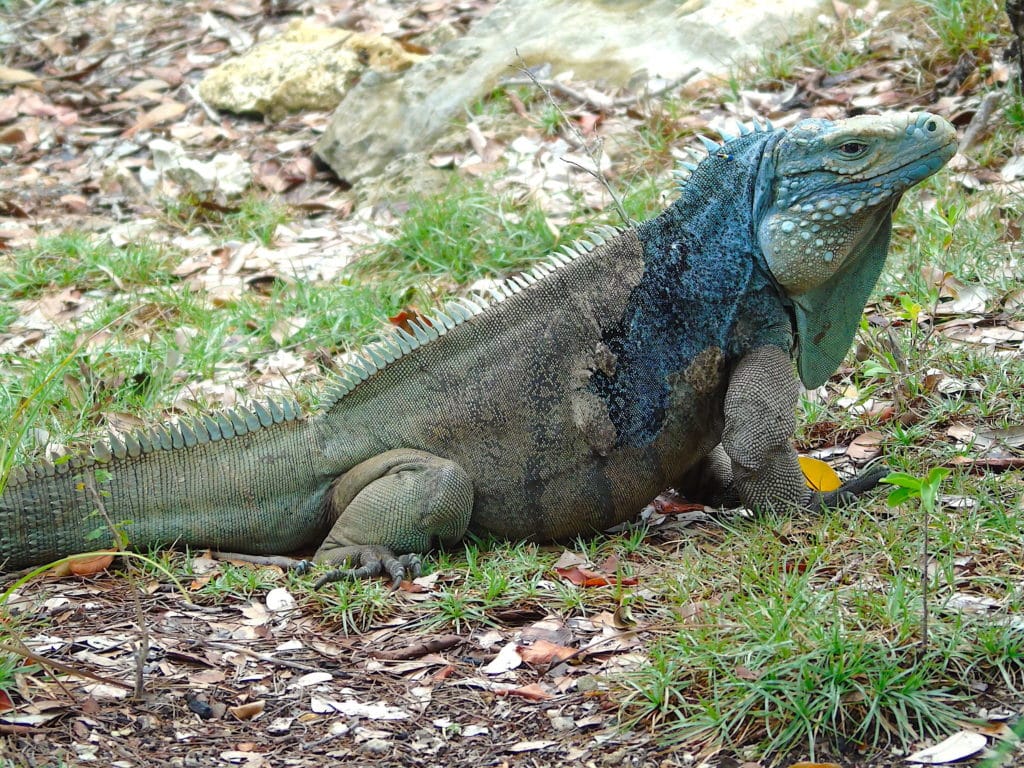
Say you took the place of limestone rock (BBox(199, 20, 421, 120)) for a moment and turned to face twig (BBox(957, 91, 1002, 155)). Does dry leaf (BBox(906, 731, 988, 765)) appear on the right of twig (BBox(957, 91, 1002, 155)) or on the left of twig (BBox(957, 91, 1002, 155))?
right

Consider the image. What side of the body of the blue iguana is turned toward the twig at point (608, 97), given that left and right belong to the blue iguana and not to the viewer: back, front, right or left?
left

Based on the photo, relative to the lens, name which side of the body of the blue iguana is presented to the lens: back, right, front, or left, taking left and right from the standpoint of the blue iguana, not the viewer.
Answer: right

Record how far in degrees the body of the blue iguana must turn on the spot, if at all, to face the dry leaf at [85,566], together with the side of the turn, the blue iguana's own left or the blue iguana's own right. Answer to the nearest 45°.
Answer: approximately 180°

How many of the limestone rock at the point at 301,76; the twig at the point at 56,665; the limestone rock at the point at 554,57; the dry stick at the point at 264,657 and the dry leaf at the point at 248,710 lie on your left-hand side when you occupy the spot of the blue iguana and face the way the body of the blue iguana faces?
2

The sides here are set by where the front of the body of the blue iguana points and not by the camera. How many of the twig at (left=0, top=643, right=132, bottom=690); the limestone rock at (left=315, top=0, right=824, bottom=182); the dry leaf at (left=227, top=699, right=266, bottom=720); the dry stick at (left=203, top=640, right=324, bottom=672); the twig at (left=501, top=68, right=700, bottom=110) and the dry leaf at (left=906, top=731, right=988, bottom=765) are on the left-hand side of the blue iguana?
2

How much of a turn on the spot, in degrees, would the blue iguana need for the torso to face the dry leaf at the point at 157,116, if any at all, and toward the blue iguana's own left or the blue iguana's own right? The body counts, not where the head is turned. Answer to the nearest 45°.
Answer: approximately 90° to the blue iguana's own left

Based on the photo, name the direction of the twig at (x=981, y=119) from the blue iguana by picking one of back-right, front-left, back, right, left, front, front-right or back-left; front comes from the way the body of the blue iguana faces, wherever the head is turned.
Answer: front-left

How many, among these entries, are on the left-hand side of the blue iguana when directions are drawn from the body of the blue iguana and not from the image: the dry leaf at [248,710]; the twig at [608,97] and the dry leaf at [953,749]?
1

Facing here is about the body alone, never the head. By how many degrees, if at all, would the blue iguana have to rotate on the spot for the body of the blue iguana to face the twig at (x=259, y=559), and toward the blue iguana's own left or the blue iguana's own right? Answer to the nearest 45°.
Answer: approximately 180°

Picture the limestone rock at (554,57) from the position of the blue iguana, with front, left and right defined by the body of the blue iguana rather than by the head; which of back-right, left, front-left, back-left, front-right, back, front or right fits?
left

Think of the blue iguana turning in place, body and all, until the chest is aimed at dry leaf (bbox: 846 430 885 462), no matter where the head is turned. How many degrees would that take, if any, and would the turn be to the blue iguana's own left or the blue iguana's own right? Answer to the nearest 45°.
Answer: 0° — it already faces it

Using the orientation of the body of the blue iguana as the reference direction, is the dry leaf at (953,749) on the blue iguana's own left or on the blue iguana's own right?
on the blue iguana's own right
